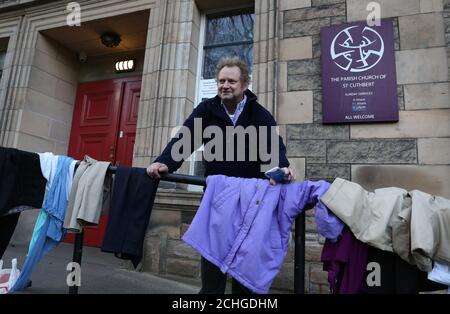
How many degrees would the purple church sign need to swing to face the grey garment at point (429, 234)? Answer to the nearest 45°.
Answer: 0° — it already faces it

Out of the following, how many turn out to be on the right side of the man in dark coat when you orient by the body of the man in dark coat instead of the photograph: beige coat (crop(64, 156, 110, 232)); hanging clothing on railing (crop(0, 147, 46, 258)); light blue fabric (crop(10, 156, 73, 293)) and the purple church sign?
3

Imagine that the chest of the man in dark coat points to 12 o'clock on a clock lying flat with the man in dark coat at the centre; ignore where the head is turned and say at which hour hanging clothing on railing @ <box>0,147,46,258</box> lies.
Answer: The hanging clothing on railing is roughly at 3 o'clock from the man in dark coat.

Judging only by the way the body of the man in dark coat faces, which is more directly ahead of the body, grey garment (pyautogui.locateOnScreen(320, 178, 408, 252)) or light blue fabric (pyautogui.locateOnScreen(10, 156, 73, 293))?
the grey garment

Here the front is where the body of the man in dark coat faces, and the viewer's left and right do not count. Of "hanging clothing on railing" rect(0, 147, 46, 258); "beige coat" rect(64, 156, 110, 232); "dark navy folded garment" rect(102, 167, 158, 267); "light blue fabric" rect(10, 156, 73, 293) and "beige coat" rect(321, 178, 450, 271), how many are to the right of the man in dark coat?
4

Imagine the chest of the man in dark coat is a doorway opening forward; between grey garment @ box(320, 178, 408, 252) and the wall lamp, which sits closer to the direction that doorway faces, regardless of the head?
the grey garment

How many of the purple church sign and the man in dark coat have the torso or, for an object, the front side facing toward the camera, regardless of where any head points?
2

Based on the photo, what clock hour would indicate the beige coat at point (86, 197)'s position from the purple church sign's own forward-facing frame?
The beige coat is roughly at 1 o'clock from the purple church sign.

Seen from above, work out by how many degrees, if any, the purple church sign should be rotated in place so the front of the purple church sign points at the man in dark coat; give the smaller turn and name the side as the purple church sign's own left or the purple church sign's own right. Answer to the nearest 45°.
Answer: approximately 45° to the purple church sign's own right

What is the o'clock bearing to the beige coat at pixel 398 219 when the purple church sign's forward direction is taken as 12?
The beige coat is roughly at 12 o'clock from the purple church sign.

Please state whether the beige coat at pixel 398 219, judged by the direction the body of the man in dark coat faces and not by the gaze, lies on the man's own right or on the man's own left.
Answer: on the man's own left
